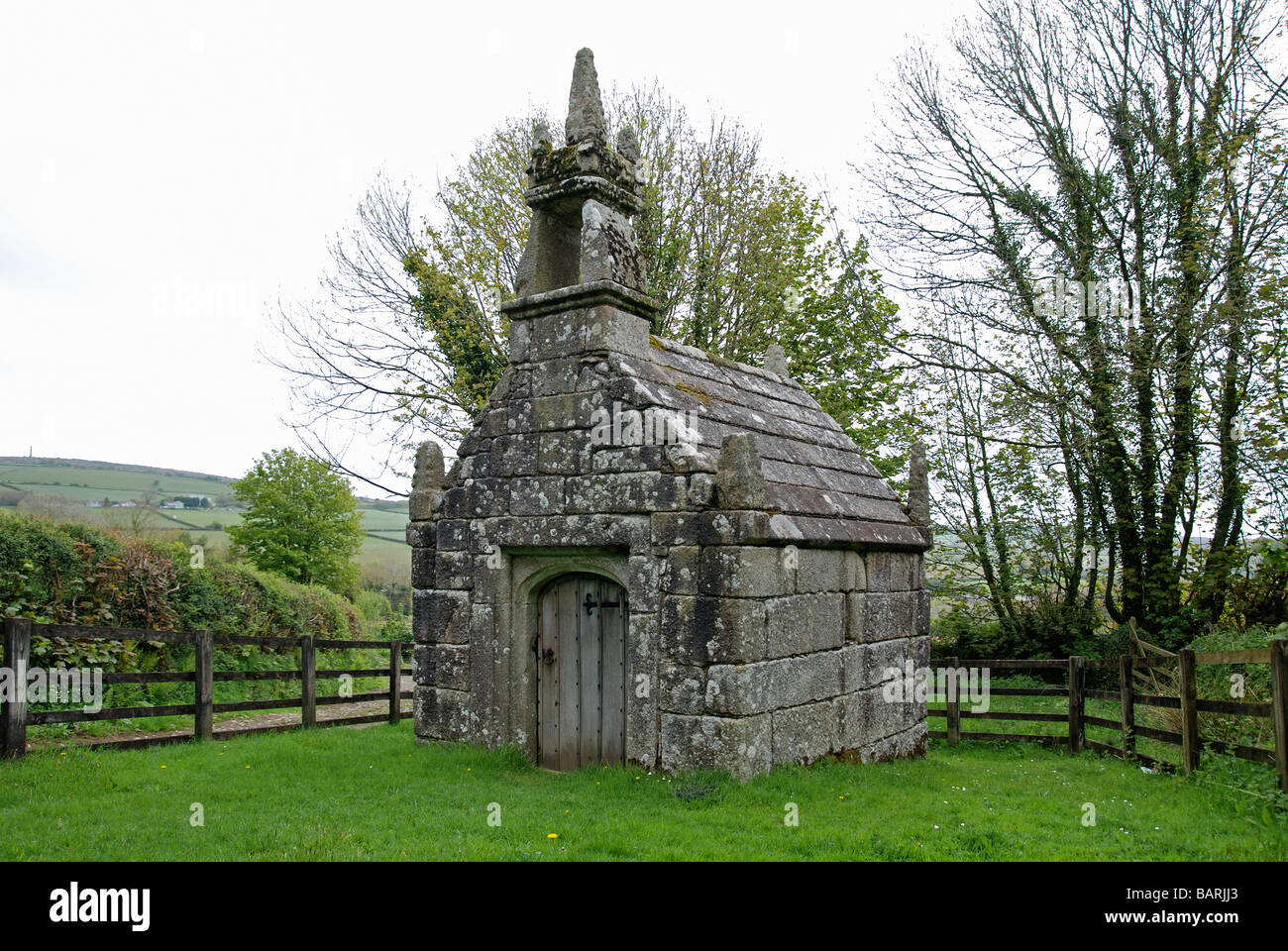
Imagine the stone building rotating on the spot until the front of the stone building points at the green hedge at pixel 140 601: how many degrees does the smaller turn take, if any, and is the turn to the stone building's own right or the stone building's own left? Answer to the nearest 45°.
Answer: approximately 90° to the stone building's own right

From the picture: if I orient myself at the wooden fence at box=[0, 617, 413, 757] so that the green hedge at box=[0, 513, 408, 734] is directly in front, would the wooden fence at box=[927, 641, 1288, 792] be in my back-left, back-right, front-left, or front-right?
back-right

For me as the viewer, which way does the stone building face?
facing the viewer and to the left of the viewer

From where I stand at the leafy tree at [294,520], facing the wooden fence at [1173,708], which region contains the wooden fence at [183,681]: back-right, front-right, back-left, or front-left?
front-right

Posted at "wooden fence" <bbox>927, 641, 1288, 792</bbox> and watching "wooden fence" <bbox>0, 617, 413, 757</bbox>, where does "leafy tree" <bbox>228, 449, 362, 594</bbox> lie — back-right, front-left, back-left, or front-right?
front-right

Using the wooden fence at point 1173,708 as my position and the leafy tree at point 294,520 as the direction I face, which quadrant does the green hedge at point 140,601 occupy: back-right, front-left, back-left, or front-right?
front-left
